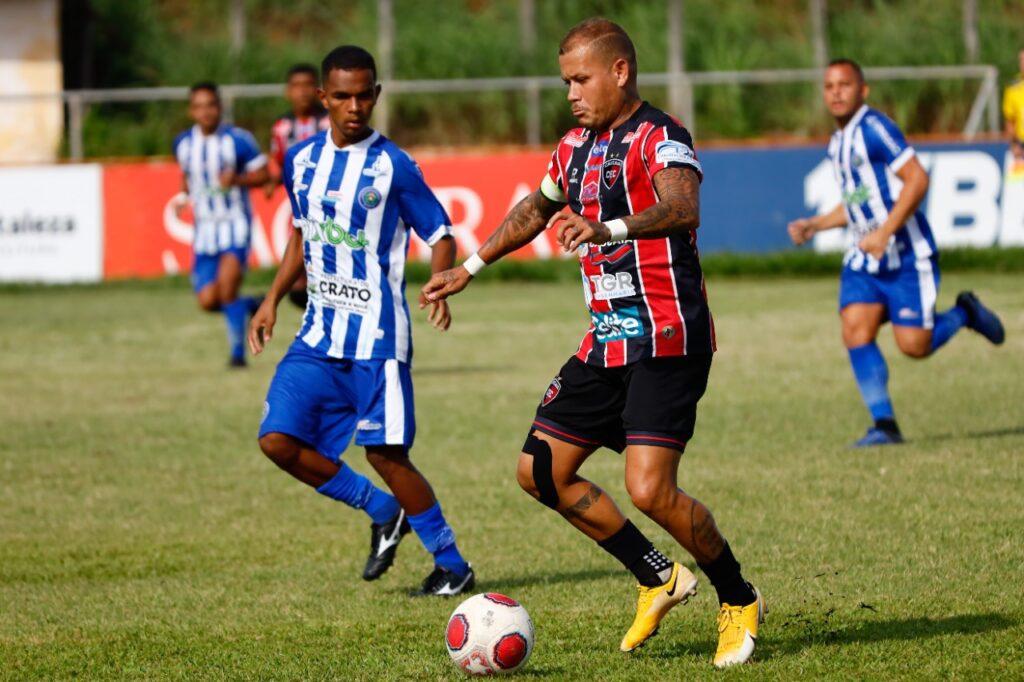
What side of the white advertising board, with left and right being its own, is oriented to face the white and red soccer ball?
front

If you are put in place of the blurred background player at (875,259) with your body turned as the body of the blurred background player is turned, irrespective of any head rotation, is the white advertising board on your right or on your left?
on your right

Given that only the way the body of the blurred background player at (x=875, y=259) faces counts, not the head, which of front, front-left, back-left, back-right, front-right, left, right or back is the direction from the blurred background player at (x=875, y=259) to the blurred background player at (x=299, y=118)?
right

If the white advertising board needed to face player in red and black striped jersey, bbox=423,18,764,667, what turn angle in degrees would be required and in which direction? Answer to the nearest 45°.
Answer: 0° — it already faces them

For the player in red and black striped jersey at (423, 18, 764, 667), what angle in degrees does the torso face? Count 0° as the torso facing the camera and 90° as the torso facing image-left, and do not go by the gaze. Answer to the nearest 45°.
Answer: approximately 45°

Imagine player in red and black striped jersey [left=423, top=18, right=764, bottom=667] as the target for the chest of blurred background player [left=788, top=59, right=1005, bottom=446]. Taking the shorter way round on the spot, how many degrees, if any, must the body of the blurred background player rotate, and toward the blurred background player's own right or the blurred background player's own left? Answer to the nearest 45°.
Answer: approximately 45° to the blurred background player's own left

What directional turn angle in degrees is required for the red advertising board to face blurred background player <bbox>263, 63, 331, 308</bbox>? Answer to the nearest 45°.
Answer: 0° — it already faces them

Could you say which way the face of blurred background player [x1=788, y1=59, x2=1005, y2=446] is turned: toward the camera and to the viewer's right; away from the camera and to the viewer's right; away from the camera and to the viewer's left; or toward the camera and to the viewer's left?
toward the camera and to the viewer's left

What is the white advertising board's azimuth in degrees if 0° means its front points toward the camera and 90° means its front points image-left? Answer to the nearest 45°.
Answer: approximately 0°

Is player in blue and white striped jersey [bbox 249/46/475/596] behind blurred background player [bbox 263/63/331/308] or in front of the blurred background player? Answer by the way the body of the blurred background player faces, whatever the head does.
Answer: in front

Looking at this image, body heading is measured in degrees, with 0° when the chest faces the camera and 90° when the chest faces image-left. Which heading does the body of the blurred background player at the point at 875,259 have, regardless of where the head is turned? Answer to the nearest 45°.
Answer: approximately 45°

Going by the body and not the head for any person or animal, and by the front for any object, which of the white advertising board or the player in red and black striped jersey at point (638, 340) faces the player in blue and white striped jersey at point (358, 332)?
the white advertising board

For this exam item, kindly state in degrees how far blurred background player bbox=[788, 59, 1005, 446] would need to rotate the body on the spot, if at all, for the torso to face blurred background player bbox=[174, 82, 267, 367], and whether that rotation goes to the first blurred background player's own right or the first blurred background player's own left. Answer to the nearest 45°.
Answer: approximately 90° to the first blurred background player's own right

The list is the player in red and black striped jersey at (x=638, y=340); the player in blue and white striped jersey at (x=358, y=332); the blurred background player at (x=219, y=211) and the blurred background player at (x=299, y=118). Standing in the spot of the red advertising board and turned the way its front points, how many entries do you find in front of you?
4
